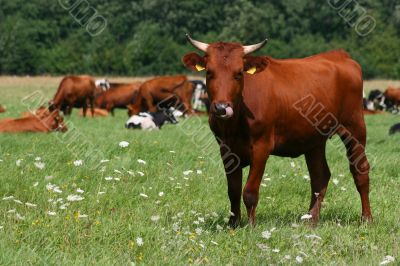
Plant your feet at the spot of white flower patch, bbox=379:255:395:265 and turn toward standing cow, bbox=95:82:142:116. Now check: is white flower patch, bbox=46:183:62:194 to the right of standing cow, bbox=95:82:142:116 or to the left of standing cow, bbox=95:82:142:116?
left

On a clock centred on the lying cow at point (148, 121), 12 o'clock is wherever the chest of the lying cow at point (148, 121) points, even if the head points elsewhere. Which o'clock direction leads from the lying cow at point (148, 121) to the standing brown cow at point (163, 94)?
the standing brown cow at point (163, 94) is roughly at 9 o'clock from the lying cow at point (148, 121).

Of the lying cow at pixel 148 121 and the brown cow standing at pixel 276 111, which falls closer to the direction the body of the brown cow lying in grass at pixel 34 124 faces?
the lying cow

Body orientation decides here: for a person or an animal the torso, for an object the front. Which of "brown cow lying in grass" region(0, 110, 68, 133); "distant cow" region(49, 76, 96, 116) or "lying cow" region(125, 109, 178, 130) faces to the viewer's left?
the distant cow

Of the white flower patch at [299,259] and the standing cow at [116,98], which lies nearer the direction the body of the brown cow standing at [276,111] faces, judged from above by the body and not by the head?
the white flower patch

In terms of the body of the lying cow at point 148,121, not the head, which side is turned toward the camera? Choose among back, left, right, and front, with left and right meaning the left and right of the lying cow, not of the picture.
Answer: right

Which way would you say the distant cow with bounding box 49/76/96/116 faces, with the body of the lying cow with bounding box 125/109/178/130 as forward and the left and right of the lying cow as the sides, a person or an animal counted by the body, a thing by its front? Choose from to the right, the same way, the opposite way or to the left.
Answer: the opposite way

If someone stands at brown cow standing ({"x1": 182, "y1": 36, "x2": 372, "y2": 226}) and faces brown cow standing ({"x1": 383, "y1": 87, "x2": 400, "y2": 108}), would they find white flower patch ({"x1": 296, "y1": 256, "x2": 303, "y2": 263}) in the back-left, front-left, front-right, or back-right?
back-right

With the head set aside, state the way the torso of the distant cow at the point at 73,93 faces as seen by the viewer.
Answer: to the viewer's left

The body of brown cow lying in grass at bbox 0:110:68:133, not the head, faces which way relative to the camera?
to the viewer's right
